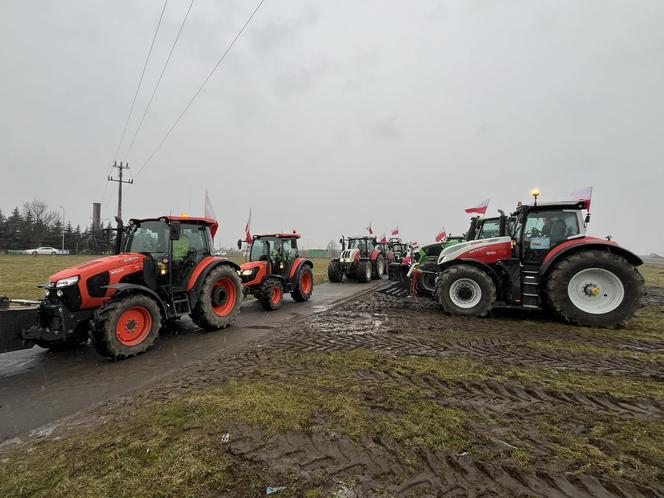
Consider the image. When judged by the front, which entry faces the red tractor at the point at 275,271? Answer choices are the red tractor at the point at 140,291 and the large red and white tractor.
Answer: the large red and white tractor

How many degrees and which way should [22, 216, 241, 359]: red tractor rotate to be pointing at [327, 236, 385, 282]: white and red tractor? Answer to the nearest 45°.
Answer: approximately 180°

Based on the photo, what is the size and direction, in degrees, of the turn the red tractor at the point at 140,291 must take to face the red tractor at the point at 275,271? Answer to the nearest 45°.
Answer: approximately 180°

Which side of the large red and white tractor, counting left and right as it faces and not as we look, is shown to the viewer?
left

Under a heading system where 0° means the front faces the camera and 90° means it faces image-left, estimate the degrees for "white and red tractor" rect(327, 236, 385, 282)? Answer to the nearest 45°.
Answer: approximately 45°

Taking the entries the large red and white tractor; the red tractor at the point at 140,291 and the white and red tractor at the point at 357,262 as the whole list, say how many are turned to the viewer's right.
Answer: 0

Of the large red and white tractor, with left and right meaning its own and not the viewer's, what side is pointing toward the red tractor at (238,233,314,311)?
front

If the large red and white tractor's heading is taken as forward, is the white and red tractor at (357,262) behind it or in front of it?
in front

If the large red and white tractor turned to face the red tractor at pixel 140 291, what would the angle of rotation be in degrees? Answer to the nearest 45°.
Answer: approximately 45° to its left

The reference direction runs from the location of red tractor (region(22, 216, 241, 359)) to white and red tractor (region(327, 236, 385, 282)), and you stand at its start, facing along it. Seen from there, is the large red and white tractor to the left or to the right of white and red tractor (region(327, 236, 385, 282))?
right

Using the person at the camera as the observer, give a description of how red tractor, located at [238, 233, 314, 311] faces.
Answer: facing the viewer and to the left of the viewer

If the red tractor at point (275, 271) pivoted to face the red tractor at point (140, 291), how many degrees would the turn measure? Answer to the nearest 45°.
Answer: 0° — it already faces it

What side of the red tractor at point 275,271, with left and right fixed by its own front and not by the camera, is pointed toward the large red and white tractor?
left
